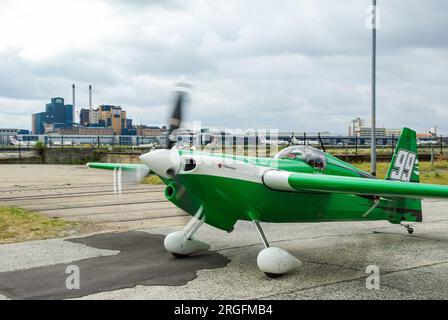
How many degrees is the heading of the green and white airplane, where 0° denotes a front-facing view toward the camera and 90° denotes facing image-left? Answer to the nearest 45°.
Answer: approximately 45°
